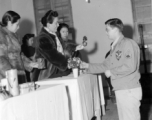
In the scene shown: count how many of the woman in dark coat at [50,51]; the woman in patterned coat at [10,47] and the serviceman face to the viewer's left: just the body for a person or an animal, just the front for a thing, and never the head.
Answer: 1

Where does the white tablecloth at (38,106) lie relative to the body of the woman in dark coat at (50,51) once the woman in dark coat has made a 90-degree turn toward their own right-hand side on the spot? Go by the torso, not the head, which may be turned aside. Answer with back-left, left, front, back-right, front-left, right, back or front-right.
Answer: front

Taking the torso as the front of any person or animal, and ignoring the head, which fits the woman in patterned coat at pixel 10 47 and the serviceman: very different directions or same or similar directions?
very different directions

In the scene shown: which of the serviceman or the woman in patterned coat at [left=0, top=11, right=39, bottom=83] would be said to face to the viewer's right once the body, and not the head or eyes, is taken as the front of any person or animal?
the woman in patterned coat

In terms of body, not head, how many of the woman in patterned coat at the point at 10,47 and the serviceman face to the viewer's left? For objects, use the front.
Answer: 1

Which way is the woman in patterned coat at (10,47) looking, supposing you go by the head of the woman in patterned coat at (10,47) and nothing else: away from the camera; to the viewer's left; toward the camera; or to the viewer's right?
to the viewer's right

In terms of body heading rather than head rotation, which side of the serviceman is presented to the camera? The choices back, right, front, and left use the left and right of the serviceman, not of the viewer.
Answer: left

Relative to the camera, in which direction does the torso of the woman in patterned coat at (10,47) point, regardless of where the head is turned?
to the viewer's right

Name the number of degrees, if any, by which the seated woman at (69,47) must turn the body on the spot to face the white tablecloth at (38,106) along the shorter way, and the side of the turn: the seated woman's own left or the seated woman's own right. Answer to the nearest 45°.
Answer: approximately 45° to the seated woman's own right

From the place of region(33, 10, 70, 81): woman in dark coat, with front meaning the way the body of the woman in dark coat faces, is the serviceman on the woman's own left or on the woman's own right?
on the woman's own right

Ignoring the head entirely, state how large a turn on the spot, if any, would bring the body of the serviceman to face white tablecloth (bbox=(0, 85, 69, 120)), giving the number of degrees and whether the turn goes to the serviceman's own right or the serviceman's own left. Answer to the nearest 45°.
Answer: approximately 45° to the serviceman's own left

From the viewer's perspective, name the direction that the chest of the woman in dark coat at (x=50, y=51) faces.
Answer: to the viewer's right
